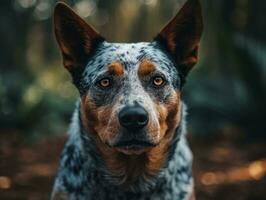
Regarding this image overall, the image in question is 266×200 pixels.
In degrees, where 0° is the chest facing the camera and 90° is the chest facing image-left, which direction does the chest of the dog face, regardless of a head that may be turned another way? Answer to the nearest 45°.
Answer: approximately 0°
